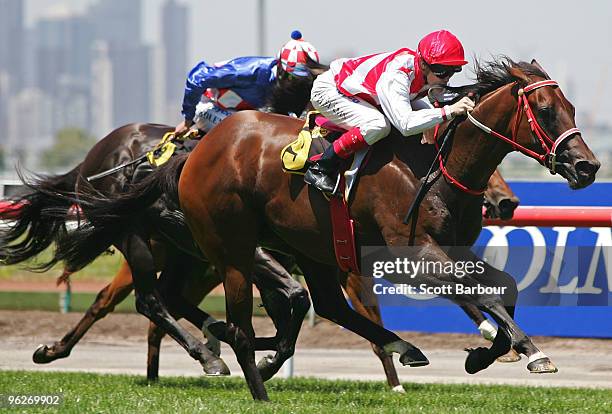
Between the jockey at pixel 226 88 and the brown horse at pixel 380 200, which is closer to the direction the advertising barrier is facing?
the brown horse

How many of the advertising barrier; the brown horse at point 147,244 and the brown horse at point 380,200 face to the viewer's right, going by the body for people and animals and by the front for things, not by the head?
2

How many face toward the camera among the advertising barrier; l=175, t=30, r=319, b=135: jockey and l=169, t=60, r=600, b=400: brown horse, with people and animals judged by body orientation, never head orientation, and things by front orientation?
1

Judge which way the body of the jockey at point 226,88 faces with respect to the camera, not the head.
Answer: to the viewer's right

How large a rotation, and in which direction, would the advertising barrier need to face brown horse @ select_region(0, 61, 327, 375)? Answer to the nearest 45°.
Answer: approximately 45° to its right

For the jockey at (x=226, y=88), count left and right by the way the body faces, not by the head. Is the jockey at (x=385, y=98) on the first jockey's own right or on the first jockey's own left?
on the first jockey's own right

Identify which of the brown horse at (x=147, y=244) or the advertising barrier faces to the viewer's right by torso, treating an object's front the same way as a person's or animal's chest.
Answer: the brown horse

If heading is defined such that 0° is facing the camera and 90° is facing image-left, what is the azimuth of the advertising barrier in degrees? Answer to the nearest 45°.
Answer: approximately 0°

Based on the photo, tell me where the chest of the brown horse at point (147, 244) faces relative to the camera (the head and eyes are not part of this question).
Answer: to the viewer's right

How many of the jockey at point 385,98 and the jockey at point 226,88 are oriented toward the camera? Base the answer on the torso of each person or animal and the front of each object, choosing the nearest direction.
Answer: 0

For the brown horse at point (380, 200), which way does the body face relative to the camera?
to the viewer's right

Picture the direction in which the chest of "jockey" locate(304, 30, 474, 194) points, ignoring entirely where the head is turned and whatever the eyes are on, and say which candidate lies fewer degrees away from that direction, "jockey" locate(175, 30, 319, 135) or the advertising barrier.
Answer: the advertising barrier

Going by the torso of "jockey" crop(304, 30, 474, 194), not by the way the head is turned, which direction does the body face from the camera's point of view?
to the viewer's right

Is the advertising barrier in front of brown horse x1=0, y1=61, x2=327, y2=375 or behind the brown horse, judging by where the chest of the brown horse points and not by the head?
in front
